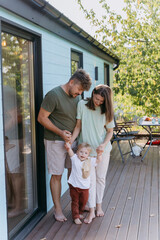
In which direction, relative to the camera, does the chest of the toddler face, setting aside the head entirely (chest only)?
toward the camera

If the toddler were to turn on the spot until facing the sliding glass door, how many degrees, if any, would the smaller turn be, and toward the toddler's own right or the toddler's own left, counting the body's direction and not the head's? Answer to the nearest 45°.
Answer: approximately 90° to the toddler's own right

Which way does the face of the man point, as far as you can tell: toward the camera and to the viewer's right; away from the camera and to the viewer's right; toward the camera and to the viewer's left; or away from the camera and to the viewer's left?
toward the camera and to the viewer's right

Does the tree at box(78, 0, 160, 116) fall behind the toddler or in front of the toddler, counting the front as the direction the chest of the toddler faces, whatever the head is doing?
behind

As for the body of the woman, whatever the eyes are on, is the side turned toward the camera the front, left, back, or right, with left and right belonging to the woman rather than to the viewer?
front

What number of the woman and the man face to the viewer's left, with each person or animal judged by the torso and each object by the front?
0

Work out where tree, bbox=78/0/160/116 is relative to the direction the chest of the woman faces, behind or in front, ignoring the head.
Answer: behind

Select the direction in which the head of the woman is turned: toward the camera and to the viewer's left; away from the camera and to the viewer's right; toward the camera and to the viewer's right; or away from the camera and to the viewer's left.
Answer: toward the camera and to the viewer's left

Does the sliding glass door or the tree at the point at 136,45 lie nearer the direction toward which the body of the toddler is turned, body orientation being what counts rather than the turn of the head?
the sliding glass door
